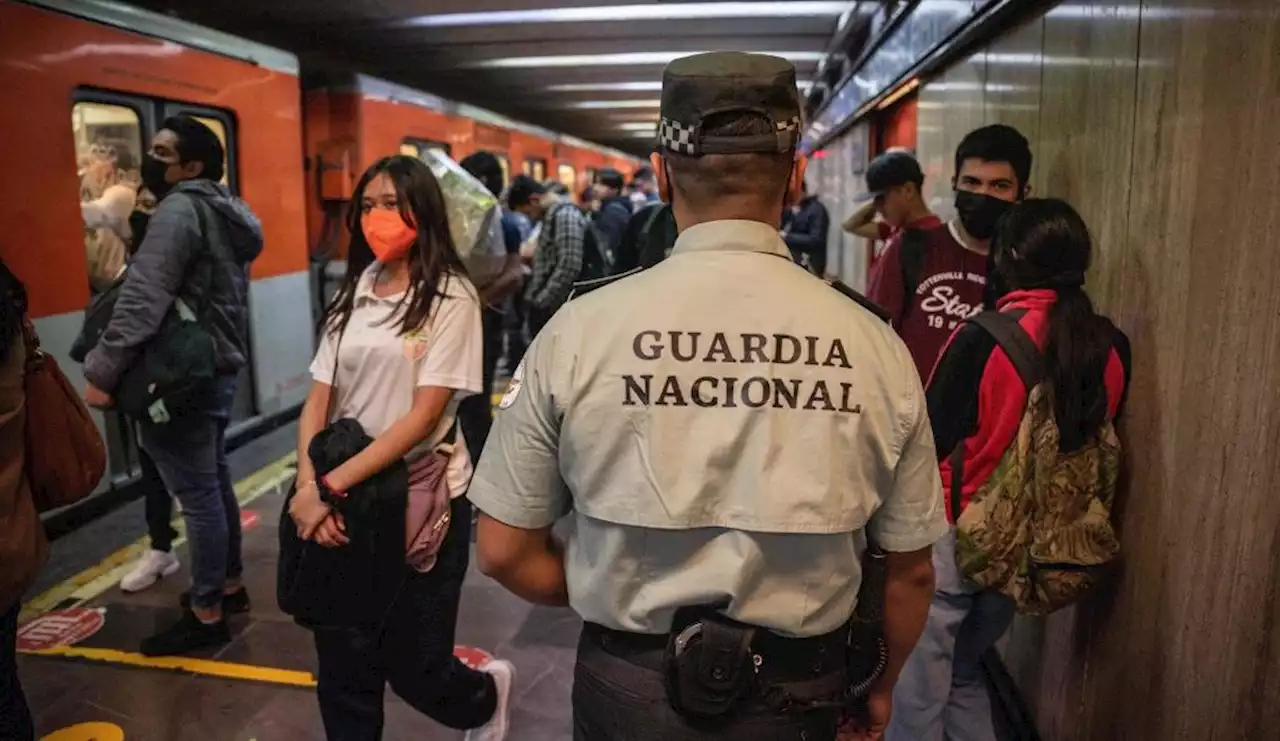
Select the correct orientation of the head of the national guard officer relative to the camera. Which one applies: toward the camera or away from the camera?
away from the camera

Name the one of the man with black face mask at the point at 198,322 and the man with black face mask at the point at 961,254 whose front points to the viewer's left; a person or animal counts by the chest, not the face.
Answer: the man with black face mask at the point at 198,322

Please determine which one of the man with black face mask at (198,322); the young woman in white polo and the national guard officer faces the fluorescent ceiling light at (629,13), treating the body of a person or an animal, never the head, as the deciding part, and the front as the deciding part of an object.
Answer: the national guard officer

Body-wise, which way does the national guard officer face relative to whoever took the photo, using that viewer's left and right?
facing away from the viewer

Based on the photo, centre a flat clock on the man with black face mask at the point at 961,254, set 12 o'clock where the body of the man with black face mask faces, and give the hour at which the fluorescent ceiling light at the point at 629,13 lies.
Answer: The fluorescent ceiling light is roughly at 5 o'clock from the man with black face mask.

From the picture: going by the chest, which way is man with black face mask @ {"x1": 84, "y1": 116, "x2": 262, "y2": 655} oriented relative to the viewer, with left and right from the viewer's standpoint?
facing to the left of the viewer

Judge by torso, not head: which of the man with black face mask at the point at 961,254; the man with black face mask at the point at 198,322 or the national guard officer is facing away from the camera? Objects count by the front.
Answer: the national guard officer

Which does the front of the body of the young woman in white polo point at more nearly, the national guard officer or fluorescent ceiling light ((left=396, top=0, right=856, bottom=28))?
the national guard officer

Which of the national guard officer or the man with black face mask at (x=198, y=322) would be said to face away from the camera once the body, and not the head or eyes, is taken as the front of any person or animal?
the national guard officer
